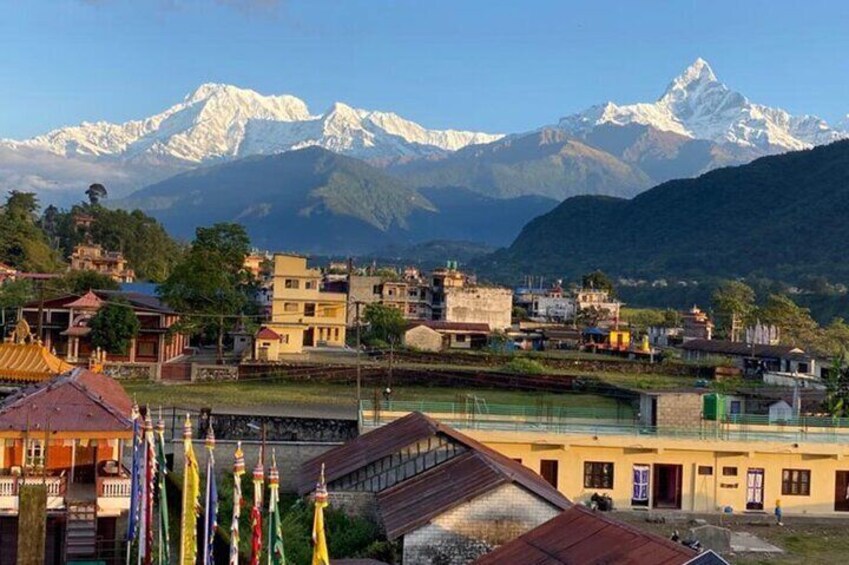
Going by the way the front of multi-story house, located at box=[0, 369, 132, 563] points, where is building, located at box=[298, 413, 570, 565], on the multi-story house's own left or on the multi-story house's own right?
on the multi-story house's own left

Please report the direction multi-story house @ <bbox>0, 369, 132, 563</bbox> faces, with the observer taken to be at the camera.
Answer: facing the viewer

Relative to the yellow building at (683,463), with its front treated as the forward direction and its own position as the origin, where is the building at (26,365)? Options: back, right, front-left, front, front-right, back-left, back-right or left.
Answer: right

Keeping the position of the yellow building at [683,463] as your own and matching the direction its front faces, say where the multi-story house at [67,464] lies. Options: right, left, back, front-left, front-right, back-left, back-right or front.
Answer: front-right

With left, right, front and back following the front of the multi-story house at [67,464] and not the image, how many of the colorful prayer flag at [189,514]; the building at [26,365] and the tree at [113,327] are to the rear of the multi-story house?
2

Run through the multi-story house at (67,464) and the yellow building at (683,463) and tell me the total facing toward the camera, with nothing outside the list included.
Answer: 2

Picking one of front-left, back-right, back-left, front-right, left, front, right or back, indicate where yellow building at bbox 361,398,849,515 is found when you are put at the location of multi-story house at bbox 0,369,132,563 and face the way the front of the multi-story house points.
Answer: left

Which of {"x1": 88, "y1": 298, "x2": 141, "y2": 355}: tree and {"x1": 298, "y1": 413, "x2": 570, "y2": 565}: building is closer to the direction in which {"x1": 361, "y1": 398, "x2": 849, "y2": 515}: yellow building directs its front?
the building

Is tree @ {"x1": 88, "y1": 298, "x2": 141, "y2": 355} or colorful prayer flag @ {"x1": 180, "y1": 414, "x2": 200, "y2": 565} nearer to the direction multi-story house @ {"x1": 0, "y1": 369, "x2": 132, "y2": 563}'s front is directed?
the colorful prayer flag

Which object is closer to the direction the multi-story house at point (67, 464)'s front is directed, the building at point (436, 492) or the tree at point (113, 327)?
the building

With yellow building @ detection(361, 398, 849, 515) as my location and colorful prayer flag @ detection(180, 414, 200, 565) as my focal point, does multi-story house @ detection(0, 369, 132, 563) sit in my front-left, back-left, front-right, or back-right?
front-right

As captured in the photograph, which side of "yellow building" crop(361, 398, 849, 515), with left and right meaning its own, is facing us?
front

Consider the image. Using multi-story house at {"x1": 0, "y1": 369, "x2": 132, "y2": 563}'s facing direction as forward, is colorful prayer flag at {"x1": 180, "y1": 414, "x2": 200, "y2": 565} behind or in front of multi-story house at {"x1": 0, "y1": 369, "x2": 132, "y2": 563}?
in front

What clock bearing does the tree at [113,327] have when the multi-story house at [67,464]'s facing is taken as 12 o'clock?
The tree is roughly at 6 o'clock from the multi-story house.

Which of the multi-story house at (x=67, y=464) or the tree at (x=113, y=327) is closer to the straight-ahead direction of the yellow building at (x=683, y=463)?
the multi-story house

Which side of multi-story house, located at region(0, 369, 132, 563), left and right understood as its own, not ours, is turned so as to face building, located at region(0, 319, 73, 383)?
back

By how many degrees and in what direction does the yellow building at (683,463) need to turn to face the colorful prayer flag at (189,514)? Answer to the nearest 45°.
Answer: approximately 45° to its right
